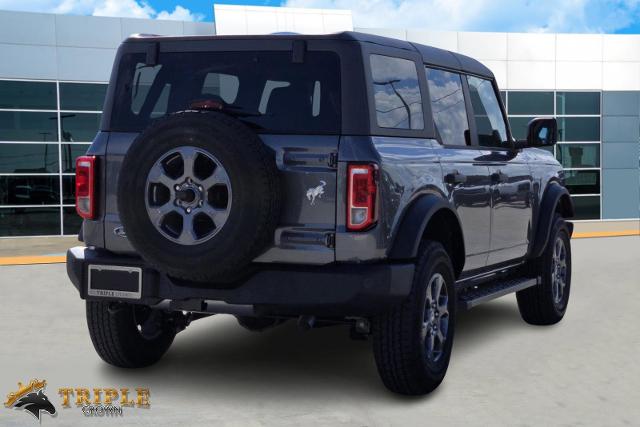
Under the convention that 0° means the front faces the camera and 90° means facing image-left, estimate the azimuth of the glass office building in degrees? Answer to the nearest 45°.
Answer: approximately 0°

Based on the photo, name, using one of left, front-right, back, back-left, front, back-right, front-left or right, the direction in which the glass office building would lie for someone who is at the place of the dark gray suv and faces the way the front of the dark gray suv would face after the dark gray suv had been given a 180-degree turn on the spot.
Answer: back-right

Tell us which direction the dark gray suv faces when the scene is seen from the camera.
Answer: facing away from the viewer and to the right of the viewer
